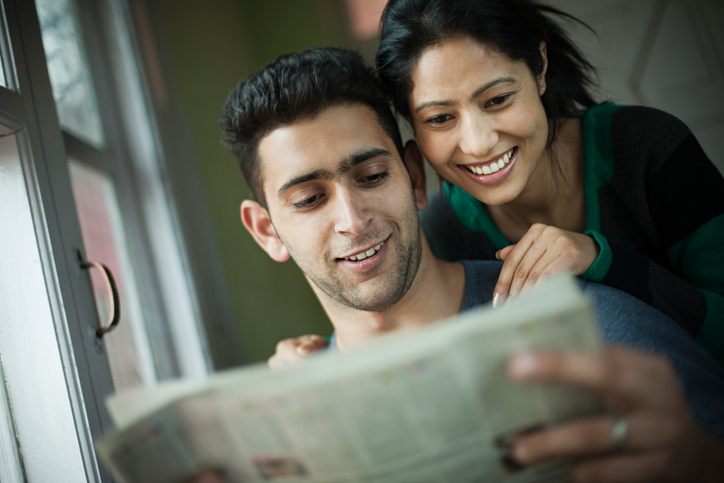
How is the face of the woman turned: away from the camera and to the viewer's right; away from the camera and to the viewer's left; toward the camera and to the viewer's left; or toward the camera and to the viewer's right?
toward the camera and to the viewer's left

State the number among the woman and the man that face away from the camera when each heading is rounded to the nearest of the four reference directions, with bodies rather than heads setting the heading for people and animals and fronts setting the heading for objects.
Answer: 0

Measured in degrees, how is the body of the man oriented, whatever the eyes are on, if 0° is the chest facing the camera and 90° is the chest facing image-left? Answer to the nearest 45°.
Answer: approximately 0°
